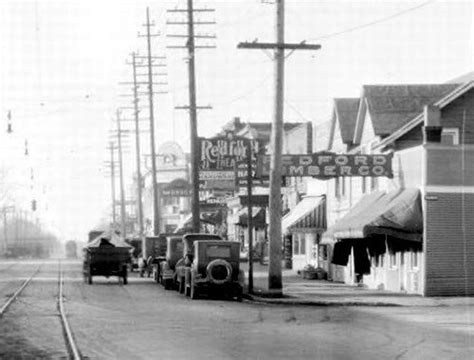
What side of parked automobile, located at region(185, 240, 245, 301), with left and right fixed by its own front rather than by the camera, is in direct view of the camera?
back

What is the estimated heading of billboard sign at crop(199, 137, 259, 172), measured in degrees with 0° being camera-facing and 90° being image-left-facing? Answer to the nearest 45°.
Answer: approximately 0°

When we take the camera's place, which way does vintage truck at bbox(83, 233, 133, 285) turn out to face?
facing away from the viewer

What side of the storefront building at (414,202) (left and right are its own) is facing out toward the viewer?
left

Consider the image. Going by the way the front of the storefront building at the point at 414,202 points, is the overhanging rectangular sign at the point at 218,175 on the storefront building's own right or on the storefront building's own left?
on the storefront building's own right

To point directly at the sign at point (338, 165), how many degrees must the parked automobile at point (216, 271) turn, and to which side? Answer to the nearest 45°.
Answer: approximately 45° to its right

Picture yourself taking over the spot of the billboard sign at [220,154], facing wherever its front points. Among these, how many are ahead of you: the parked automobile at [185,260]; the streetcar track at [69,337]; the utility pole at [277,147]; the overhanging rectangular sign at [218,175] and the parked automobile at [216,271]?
4

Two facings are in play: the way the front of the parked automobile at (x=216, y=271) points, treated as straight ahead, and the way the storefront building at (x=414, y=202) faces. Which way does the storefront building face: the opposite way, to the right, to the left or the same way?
to the left
